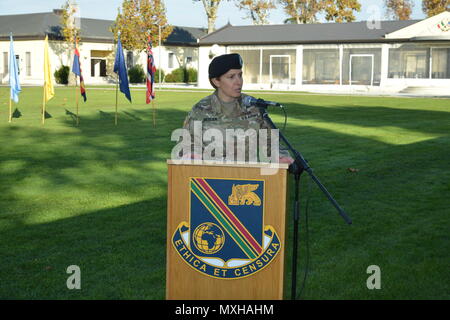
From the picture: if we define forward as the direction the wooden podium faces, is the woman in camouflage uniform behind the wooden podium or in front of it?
behind

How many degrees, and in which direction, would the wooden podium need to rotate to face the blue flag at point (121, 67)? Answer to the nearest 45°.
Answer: approximately 180°

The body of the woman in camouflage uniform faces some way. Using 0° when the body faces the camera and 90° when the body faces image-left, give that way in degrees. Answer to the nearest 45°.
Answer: approximately 315°

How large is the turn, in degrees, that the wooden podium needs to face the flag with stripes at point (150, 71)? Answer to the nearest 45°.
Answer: approximately 180°

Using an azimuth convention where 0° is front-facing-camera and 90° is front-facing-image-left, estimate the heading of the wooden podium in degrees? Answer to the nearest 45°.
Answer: approximately 0°

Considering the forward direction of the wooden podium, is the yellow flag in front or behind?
behind

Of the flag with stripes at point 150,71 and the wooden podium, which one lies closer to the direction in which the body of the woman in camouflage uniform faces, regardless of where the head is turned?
the wooden podium
